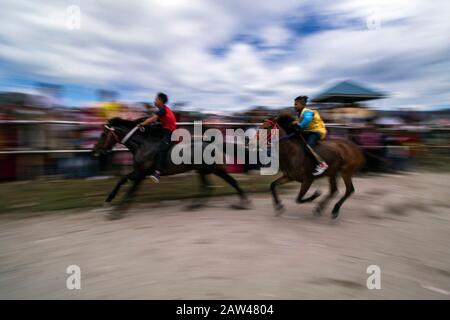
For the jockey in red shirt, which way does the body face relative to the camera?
to the viewer's left

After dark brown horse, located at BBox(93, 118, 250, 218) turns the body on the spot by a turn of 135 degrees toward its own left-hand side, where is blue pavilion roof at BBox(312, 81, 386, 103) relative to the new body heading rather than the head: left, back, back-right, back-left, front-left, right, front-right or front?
left

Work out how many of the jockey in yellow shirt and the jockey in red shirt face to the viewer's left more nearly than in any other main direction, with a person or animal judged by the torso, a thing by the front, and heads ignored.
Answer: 2

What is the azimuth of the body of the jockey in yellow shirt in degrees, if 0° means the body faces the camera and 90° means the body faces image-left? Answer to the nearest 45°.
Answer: approximately 90°

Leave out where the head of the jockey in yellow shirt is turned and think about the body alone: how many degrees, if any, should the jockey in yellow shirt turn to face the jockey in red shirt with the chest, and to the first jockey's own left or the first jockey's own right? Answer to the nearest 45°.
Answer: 0° — they already face them

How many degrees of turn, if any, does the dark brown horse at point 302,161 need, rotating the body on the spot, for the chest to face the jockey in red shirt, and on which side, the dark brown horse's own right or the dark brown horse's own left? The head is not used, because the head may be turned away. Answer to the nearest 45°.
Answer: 0° — it already faces them

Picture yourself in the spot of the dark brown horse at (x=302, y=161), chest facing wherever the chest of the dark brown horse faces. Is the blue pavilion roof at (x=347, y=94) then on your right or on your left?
on your right

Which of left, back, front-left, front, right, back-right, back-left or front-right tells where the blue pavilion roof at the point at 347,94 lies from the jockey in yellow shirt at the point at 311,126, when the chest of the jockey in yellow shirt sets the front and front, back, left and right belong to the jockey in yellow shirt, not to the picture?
right

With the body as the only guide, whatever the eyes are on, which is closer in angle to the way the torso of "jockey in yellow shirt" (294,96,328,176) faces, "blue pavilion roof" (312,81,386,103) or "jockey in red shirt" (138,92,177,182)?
the jockey in red shirt

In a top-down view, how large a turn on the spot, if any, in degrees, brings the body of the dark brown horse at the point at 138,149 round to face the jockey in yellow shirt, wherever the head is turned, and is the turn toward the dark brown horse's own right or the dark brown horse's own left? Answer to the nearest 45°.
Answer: approximately 180°

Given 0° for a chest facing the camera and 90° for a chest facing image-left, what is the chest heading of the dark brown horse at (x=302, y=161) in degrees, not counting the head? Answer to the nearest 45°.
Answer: approximately 90°

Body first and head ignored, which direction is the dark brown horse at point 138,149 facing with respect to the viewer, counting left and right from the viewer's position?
facing to the left of the viewer

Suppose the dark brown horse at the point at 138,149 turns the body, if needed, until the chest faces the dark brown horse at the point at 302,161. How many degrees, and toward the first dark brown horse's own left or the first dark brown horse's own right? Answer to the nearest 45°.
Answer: approximately 180°

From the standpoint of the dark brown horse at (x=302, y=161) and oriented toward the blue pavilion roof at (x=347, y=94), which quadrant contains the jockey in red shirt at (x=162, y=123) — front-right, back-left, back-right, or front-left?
back-left
